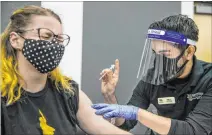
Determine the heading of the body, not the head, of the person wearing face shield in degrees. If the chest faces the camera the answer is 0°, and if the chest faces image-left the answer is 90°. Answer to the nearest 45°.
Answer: approximately 45°

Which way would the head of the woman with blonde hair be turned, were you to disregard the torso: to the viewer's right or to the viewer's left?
to the viewer's right
